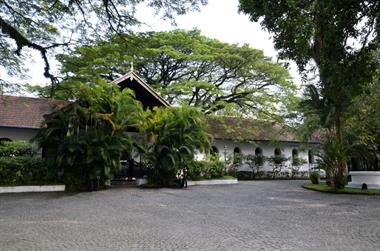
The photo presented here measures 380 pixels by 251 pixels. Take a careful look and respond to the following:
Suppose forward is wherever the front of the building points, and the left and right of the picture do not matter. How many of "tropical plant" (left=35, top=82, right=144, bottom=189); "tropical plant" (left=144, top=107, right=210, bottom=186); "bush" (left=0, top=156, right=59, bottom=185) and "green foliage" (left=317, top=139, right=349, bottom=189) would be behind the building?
0

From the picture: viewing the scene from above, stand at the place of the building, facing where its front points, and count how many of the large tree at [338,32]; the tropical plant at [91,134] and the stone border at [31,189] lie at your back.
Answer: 0

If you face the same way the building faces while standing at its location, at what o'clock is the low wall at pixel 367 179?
The low wall is roughly at 11 o'clock from the building.

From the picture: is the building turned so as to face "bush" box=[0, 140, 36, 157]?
no

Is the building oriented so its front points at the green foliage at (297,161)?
no

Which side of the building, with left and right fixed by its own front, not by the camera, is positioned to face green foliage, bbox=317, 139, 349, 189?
front

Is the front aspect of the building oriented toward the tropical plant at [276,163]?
no

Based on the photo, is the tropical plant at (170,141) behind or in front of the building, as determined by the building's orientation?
in front

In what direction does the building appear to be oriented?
toward the camera

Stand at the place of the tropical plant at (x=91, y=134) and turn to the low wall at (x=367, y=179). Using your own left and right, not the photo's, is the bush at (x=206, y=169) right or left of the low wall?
left

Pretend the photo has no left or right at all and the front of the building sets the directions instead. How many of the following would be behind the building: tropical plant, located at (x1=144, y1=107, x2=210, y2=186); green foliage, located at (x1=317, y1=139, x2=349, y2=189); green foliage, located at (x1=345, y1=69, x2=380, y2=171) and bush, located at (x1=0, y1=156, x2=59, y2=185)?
0

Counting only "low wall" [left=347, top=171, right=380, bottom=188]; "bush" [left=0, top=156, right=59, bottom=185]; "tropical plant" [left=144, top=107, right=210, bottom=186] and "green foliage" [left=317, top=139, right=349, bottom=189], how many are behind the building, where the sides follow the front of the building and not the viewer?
0

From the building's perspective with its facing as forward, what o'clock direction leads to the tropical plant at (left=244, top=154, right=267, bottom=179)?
The tropical plant is roughly at 9 o'clock from the building.

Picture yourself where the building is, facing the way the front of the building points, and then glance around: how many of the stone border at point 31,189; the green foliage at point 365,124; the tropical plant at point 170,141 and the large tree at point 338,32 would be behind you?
0

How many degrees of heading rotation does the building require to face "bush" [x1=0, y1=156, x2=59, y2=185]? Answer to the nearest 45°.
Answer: approximately 45° to its right
